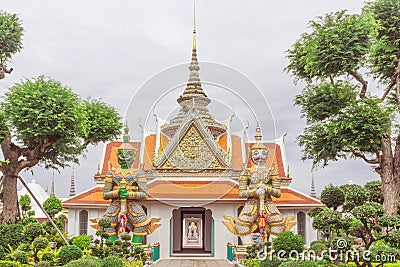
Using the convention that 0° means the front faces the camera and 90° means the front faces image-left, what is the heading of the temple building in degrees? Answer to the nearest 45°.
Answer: approximately 0°

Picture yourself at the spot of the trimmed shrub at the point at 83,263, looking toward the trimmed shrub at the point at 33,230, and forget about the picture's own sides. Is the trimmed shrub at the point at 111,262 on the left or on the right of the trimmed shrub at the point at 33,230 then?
right

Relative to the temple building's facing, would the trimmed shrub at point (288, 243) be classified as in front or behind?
in front

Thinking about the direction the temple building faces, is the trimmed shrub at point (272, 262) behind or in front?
in front

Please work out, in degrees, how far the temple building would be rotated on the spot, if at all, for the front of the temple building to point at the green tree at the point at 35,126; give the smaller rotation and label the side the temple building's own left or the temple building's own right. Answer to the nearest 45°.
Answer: approximately 45° to the temple building's own right

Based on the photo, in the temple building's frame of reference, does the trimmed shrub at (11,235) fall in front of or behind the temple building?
in front

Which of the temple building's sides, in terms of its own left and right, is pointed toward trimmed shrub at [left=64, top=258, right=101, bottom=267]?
front
